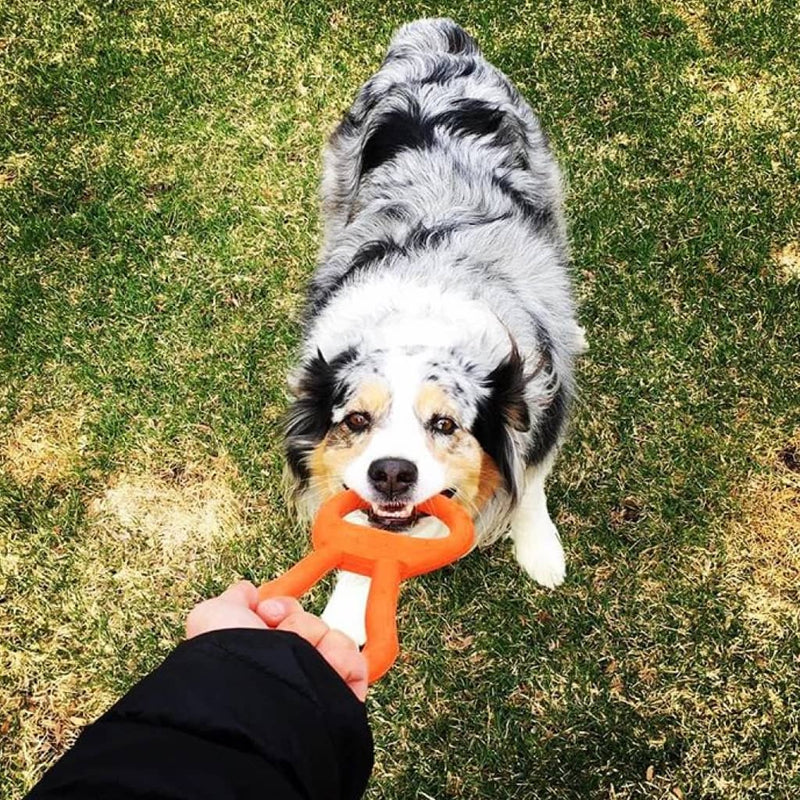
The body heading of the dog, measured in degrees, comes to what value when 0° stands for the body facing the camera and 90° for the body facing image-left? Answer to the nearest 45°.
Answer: approximately 0°
